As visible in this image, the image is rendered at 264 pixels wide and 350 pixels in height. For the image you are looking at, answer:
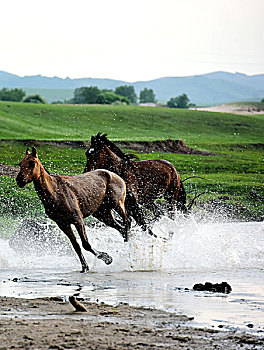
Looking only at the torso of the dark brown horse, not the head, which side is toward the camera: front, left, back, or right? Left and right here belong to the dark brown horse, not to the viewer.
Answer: left

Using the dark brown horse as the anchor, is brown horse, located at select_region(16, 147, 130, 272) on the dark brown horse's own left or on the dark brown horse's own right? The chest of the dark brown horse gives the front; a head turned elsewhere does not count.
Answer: on the dark brown horse's own left
